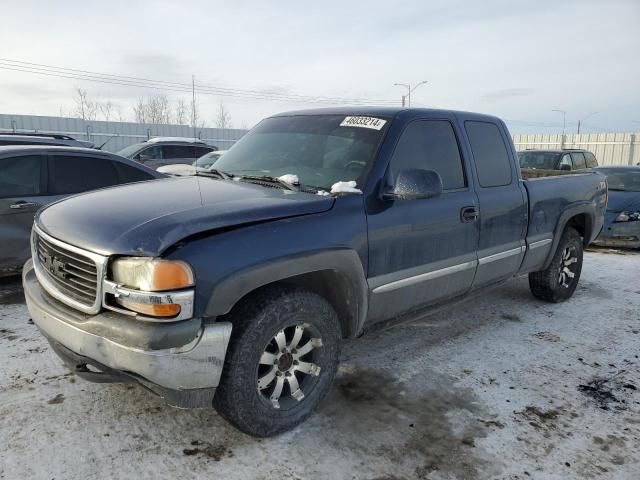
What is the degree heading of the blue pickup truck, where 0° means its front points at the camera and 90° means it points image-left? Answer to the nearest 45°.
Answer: approximately 45°

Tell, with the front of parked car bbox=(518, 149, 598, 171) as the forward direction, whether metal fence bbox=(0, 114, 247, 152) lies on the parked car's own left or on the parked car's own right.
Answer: on the parked car's own right

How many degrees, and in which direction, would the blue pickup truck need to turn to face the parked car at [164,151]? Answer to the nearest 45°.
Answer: approximately 135° to its right

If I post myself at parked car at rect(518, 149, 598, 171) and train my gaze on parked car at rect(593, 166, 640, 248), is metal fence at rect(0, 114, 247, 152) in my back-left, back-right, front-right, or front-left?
back-right

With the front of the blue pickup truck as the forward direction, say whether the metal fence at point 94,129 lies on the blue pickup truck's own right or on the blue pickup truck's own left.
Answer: on the blue pickup truck's own right

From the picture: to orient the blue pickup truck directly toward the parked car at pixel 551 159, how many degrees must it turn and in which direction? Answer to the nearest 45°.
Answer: approximately 180°

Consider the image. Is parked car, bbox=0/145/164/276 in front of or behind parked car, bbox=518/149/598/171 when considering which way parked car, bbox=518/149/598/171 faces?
in front

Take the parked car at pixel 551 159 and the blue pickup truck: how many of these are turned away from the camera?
0
